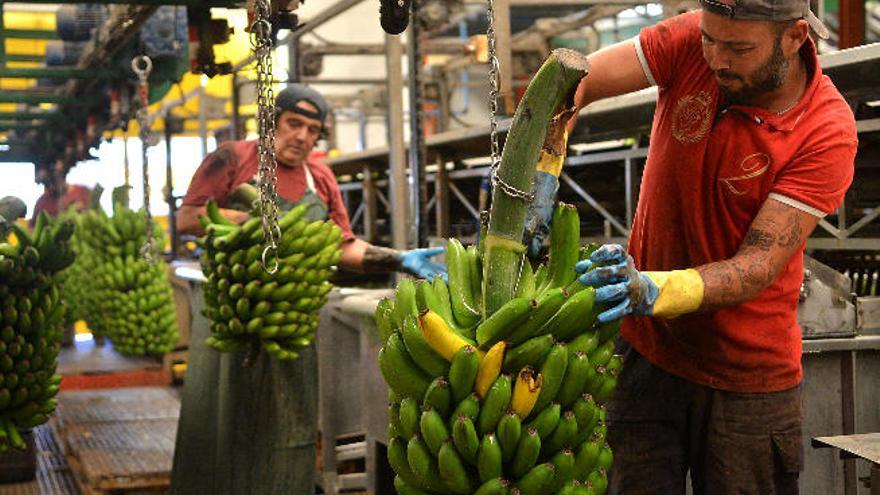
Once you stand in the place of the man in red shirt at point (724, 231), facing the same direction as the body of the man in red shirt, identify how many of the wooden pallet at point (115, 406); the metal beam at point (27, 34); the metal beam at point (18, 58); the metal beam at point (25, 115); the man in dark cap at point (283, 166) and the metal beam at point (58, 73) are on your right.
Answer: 6

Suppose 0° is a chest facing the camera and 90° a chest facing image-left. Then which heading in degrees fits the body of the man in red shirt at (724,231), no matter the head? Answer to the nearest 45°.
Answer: approximately 45°

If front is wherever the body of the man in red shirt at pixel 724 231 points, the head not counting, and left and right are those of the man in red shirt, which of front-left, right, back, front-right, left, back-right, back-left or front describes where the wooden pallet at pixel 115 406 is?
right

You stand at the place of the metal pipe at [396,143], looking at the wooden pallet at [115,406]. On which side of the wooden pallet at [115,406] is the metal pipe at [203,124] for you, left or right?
right

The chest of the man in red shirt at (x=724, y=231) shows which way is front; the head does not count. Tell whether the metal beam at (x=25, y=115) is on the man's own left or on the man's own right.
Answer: on the man's own right

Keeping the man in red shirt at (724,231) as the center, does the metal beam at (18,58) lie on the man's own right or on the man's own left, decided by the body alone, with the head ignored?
on the man's own right

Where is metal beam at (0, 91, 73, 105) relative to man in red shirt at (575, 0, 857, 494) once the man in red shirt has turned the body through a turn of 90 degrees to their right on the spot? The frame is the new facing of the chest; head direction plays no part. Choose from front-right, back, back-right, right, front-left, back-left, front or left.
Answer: front
